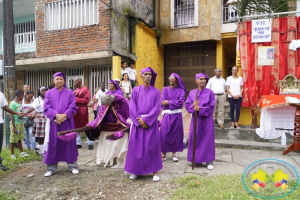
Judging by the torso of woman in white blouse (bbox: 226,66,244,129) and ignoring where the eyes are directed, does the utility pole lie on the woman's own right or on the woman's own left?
on the woman's own right

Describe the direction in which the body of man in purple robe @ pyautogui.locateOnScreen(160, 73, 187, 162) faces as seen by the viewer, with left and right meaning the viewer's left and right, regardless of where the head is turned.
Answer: facing the viewer and to the left of the viewer

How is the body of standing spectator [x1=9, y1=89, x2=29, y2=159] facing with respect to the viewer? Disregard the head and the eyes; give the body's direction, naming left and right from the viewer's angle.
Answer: facing the viewer and to the right of the viewer

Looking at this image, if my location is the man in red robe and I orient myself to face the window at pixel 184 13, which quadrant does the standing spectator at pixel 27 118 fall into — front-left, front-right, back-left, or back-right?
back-left

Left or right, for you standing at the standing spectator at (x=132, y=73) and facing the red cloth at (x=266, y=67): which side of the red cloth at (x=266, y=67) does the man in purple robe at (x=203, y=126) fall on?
right

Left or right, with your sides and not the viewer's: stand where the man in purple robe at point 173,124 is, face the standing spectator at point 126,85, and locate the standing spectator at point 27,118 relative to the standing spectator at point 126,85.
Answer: left

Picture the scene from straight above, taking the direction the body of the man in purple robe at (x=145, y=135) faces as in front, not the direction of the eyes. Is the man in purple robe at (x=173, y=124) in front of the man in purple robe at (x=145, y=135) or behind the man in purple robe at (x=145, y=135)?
behind

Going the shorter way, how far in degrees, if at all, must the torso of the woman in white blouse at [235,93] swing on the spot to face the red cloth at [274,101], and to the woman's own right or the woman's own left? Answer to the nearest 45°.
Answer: approximately 45° to the woman's own left

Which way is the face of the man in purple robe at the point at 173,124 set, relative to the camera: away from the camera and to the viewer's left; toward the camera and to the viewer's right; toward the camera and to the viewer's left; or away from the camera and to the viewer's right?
toward the camera and to the viewer's left

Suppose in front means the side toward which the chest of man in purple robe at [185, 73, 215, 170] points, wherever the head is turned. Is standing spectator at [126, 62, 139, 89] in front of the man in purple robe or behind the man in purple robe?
behind

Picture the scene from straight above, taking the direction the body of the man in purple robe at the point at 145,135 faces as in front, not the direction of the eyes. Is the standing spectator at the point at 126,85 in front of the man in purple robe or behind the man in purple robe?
behind
